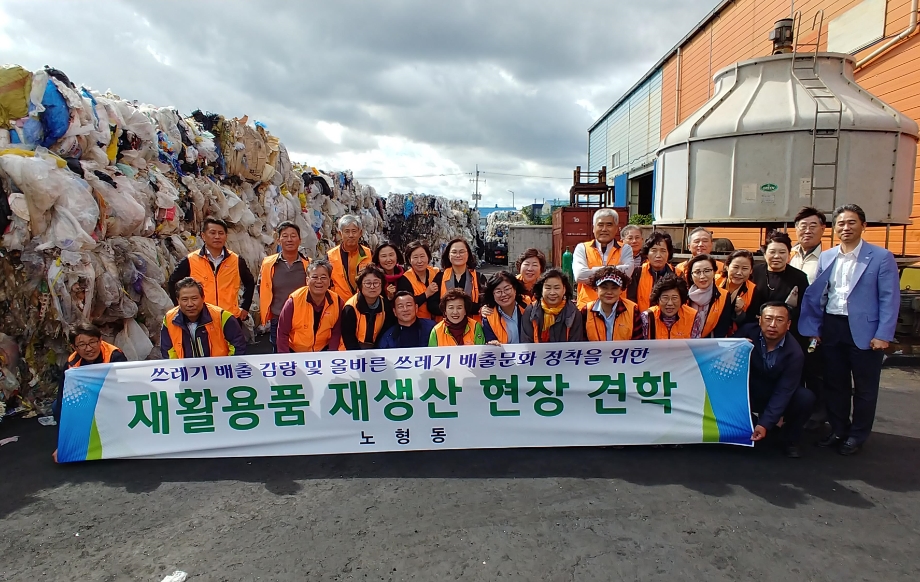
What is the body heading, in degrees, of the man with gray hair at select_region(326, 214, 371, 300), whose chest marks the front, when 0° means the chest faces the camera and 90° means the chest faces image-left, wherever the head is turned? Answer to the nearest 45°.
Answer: approximately 0°

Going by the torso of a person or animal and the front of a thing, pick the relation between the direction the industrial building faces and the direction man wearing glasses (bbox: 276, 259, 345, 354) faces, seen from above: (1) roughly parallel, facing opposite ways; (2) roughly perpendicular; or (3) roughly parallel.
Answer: roughly perpendicular

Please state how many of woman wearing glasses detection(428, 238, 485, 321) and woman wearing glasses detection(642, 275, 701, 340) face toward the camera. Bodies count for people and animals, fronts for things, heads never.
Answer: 2

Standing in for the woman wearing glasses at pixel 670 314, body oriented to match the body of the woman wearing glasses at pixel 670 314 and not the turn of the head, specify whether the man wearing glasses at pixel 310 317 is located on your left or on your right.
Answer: on your right

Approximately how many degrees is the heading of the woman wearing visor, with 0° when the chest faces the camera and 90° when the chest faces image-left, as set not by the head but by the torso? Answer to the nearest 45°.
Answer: approximately 0°

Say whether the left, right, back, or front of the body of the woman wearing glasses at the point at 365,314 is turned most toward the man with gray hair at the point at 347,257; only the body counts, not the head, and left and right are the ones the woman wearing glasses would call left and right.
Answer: back

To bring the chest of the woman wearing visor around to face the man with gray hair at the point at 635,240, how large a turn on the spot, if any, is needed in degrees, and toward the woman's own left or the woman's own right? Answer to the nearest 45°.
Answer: approximately 180°

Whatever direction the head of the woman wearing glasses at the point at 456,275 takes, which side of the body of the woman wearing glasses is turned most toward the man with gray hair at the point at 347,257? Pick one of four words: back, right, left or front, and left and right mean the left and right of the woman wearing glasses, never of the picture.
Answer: right

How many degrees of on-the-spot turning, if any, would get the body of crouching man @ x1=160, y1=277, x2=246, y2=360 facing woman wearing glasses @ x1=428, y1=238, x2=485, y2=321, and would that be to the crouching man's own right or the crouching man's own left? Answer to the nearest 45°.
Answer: approximately 90° to the crouching man's own left

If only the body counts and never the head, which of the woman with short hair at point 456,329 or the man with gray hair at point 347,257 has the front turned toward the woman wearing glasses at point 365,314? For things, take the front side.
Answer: the man with gray hair
